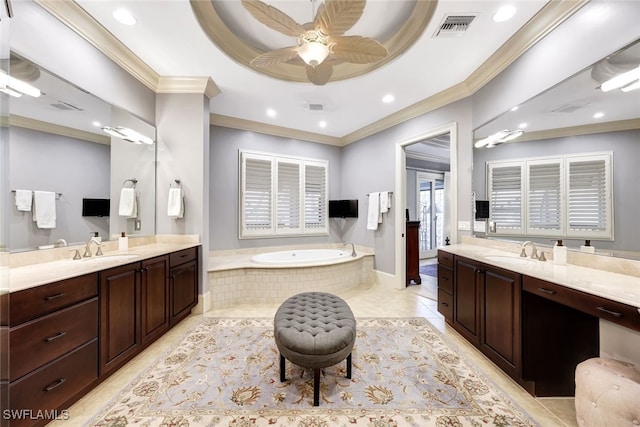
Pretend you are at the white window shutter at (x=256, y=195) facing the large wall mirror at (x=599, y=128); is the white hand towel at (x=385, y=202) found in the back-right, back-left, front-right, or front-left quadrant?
front-left

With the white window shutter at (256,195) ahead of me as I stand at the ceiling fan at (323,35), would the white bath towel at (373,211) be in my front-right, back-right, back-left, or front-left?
front-right

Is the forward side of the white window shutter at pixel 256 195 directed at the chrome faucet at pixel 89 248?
no

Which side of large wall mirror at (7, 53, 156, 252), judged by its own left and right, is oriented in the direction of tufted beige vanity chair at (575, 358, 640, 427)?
front

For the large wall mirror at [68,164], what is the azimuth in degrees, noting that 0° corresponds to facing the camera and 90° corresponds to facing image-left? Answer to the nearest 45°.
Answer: approximately 315°

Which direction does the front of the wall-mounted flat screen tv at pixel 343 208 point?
toward the camera

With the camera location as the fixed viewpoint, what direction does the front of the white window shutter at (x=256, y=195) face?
facing the viewer and to the right of the viewer

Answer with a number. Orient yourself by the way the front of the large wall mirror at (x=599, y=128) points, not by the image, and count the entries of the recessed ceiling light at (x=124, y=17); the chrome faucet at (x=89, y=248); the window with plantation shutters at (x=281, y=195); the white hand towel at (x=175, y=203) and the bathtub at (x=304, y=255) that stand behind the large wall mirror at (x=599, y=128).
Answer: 0

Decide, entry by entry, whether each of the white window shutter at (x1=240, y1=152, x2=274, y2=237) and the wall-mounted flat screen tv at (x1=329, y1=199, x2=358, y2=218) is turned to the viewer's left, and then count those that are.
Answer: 0

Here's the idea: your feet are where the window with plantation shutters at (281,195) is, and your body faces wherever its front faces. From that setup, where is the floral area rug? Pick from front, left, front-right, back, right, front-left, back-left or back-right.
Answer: front-right

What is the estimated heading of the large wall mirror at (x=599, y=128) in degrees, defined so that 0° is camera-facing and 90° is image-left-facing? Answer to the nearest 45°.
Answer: approximately 45°

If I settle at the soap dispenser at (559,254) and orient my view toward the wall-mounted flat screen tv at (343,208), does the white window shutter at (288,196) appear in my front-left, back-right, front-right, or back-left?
front-left

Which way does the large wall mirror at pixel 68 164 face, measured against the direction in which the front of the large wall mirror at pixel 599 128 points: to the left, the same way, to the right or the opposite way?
the opposite way

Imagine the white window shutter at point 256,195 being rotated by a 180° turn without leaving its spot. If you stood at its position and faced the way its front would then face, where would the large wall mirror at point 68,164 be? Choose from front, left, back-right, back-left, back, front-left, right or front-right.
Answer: left

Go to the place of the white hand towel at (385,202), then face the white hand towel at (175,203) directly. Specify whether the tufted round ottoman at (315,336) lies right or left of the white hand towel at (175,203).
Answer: left

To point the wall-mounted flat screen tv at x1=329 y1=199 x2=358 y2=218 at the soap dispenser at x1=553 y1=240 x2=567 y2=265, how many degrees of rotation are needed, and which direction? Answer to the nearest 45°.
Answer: approximately 45° to its left
